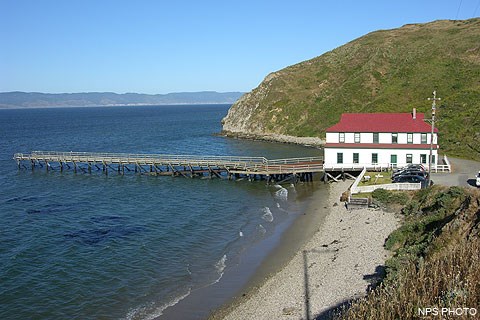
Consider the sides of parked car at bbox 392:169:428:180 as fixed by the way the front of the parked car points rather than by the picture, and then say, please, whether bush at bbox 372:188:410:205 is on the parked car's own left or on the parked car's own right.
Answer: on the parked car's own left

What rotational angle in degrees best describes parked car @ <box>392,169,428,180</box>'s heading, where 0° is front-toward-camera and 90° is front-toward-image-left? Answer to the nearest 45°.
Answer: approximately 90°

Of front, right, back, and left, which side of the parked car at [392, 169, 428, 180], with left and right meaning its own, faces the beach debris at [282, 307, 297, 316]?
left
